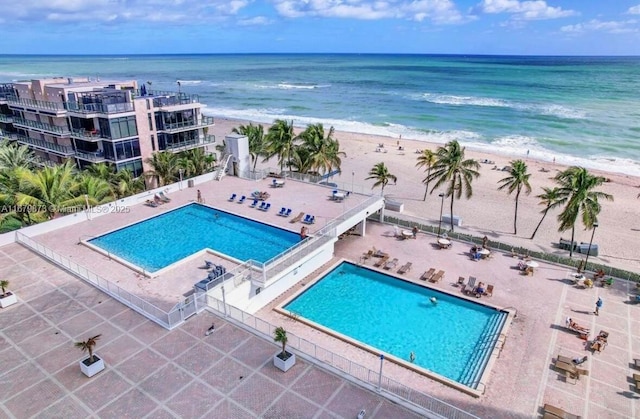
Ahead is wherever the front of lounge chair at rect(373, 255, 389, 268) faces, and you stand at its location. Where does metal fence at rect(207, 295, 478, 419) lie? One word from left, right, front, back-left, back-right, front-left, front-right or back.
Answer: front-left

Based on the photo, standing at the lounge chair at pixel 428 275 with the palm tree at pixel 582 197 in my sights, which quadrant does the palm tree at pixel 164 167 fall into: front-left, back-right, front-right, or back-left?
back-left

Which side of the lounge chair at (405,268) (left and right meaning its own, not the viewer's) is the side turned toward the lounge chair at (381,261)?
right

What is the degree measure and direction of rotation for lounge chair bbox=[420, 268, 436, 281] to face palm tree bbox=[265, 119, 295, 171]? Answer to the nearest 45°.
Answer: approximately 90° to its right

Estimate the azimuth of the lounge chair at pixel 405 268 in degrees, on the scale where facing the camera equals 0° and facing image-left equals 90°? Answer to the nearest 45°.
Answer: approximately 45°

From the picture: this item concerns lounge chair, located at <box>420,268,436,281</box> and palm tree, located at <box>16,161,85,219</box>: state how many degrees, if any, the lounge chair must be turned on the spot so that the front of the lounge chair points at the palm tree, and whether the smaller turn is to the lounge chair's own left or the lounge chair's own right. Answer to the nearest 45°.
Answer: approximately 45° to the lounge chair's own right
